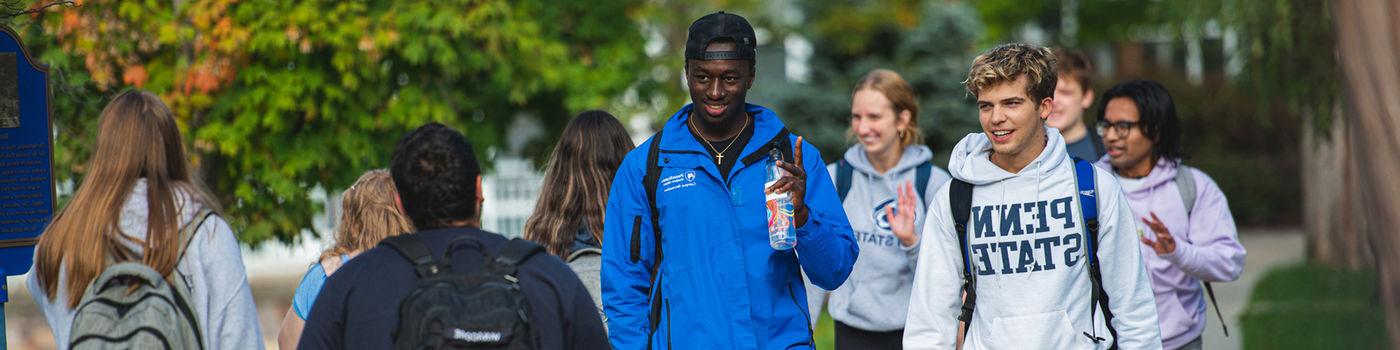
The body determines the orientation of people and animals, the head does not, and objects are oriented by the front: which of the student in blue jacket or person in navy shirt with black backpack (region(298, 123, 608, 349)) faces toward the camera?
the student in blue jacket

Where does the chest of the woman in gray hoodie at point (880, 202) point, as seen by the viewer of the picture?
toward the camera

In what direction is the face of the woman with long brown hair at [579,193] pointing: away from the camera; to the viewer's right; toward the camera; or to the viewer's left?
away from the camera

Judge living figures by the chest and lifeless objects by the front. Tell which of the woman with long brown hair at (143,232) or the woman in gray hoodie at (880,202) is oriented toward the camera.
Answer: the woman in gray hoodie

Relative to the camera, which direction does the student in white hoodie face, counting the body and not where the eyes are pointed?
toward the camera

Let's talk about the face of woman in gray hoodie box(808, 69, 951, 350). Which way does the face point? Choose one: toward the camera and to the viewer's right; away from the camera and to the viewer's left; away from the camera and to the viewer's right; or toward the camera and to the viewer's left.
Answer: toward the camera and to the viewer's left

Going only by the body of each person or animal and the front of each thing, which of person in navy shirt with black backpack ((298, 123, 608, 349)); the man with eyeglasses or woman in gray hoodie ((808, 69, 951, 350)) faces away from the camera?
the person in navy shirt with black backpack

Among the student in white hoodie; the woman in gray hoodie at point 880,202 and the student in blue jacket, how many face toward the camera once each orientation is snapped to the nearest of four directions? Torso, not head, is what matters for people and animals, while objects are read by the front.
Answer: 3

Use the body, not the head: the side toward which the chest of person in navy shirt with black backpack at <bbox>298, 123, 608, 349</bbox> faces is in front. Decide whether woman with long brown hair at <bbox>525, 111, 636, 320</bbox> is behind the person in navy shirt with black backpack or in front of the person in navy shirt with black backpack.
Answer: in front

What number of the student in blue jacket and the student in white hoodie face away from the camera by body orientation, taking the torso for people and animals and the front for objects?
0

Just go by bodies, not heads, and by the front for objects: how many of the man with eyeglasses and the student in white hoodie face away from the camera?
0

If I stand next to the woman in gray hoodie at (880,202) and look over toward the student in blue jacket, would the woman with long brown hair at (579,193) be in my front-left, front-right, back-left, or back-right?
front-right

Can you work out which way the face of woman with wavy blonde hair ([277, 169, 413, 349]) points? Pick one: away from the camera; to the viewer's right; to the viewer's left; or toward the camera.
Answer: away from the camera

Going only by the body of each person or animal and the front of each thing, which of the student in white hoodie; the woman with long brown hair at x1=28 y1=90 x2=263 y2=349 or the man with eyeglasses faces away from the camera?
the woman with long brown hair

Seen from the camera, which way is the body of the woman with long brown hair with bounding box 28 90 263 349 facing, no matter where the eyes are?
away from the camera

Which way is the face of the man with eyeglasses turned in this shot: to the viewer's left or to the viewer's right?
to the viewer's left

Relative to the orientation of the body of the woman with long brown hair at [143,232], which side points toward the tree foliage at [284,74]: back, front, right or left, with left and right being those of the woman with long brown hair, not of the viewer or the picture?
front
